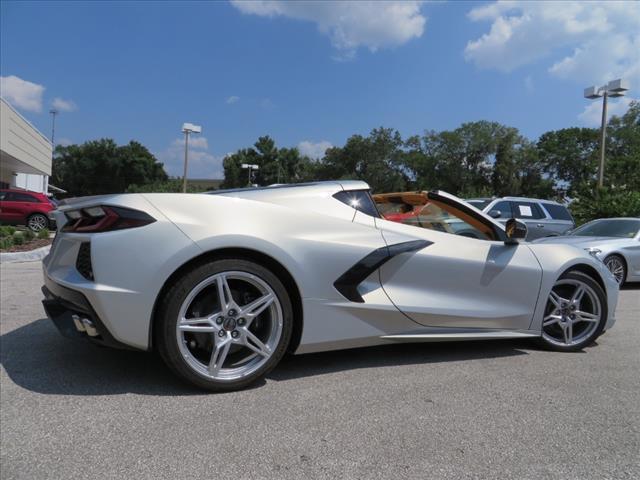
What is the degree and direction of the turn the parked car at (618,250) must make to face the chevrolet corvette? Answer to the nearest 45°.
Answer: approximately 45° to its left

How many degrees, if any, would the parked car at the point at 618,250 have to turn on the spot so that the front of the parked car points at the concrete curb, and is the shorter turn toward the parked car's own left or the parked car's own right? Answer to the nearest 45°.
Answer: approximately 45° to the parked car's own right

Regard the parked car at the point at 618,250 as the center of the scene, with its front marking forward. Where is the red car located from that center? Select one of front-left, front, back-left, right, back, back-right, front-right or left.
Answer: front-right

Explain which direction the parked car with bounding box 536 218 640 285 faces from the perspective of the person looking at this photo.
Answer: facing the viewer and to the left of the viewer

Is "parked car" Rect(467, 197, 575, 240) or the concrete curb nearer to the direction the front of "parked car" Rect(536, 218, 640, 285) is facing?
the concrete curb

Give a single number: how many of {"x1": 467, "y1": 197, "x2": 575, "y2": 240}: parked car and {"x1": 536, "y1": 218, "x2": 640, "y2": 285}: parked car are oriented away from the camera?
0

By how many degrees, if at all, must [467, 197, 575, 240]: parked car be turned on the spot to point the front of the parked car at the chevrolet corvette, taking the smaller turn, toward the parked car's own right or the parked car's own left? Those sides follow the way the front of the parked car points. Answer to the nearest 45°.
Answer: approximately 45° to the parked car's own left

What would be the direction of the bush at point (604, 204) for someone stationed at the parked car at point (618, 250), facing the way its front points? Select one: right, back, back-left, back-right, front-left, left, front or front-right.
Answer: back-right

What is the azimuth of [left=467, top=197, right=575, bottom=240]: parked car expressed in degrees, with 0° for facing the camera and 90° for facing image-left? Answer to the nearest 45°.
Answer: approximately 45°

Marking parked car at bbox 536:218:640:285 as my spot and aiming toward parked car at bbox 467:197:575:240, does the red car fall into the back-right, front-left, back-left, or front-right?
front-left

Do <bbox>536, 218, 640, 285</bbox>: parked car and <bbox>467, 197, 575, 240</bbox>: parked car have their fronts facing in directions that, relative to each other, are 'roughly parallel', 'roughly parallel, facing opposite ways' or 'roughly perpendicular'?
roughly parallel

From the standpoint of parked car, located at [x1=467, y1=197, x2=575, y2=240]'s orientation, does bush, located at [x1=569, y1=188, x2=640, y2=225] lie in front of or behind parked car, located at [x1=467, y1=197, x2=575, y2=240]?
behind
